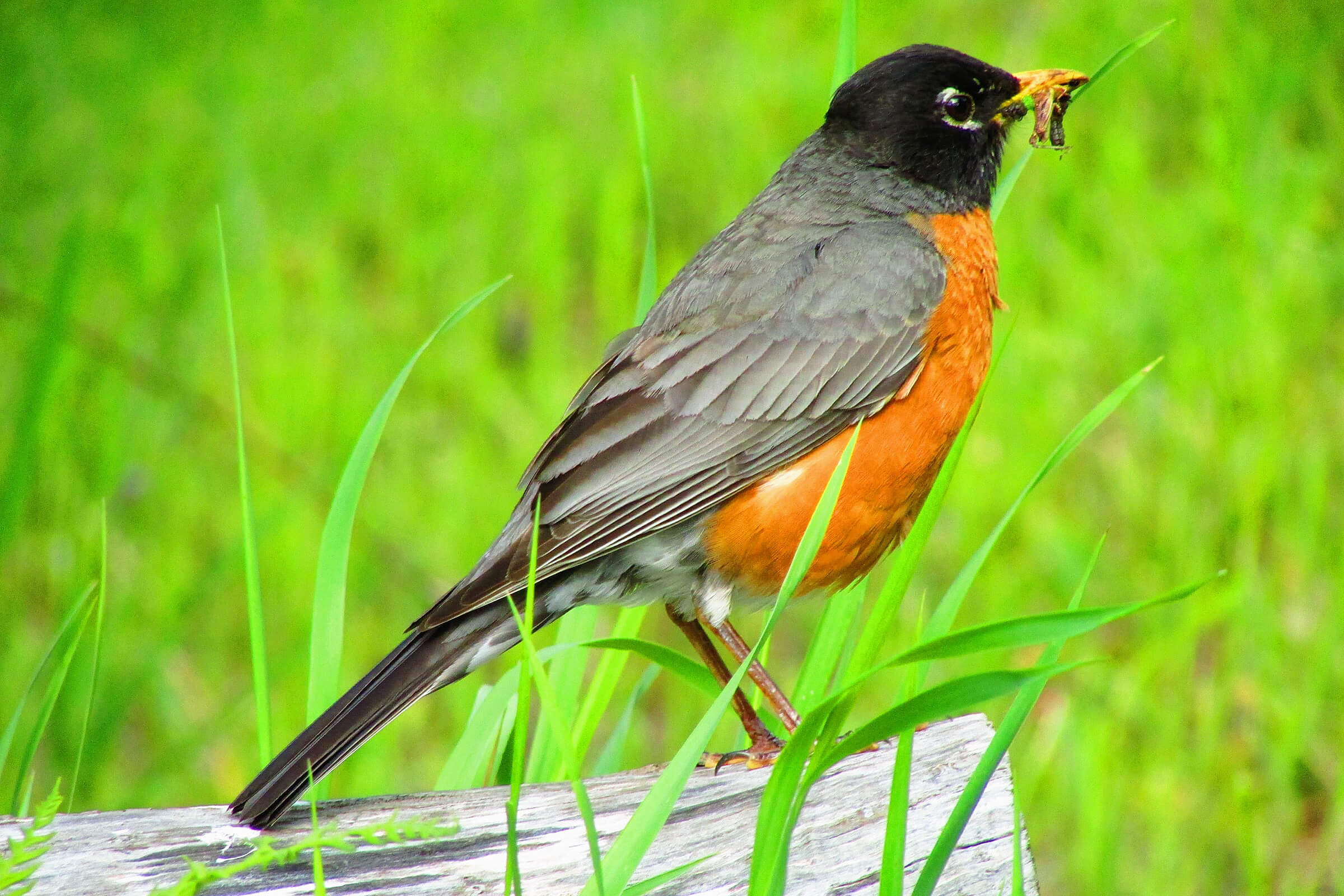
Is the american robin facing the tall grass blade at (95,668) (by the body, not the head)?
no

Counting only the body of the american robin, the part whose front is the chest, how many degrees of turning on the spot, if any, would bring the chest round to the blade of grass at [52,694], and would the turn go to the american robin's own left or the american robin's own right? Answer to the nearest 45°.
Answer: approximately 180°

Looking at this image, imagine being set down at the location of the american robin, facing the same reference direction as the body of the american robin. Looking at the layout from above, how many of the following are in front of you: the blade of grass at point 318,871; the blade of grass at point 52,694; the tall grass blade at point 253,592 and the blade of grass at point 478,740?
0

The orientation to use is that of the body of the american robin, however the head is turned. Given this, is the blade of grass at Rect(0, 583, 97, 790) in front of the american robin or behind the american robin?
behind

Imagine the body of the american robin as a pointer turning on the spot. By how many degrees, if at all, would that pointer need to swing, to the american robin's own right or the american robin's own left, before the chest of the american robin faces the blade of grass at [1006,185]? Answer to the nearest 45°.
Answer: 0° — it already faces it

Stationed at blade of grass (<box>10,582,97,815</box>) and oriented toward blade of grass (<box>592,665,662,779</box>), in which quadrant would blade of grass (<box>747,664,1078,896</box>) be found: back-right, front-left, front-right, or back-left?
front-right

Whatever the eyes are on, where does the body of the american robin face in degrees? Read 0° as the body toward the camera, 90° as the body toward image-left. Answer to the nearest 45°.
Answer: approximately 270°

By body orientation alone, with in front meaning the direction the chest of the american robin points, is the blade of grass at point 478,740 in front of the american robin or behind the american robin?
behind

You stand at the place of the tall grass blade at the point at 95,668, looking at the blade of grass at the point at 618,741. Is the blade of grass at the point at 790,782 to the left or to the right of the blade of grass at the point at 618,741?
right
